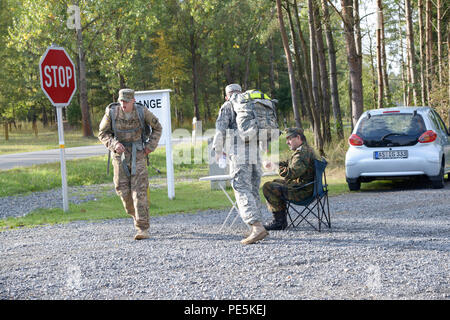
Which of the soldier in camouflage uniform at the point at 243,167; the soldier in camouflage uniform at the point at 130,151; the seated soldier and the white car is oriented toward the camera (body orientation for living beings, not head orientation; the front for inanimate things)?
the soldier in camouflage uniform at the point at 130,151

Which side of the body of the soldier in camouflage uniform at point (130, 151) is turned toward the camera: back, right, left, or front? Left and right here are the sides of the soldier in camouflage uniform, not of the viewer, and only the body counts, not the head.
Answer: front

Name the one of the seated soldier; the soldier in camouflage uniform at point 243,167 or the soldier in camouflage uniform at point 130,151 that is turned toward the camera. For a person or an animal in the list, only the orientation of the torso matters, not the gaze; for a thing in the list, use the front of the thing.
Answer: the soldier in camouflage uniform at point 130,151

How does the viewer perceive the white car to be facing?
facing away from the viewer

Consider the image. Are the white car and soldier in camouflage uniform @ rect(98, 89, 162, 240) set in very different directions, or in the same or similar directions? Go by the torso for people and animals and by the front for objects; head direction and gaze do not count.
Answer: very different directions

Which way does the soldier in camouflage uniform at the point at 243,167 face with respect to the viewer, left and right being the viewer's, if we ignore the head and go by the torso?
facing to the left of the viewer

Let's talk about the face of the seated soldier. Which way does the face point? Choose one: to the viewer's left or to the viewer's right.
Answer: to the viewer's left

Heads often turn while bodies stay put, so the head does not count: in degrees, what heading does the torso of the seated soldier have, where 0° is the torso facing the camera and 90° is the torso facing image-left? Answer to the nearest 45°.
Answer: approximately 90°

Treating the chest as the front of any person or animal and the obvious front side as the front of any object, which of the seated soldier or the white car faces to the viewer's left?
the seated soldier

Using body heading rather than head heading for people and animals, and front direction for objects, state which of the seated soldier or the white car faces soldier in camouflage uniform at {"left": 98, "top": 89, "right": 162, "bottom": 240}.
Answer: the seated soldier
